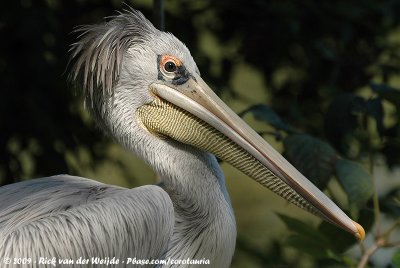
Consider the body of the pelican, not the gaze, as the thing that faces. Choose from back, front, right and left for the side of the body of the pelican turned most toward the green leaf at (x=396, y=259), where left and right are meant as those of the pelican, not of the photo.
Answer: front

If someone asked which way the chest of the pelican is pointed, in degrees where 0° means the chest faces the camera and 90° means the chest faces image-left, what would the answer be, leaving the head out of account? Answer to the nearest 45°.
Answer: approximately 270°

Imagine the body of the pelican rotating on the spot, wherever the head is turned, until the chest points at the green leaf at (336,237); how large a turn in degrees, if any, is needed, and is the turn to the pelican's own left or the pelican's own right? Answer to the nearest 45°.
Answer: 0° — it already faces it

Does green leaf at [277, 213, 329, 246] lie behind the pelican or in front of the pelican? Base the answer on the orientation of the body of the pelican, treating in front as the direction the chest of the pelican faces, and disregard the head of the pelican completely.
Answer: in front

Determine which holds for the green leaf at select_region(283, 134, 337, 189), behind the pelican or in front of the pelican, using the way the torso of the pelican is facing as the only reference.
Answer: in front

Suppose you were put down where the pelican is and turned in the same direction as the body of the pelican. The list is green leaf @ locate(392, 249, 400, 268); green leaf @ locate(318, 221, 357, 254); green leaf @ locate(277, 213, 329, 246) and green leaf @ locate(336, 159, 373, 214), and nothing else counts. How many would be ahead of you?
4

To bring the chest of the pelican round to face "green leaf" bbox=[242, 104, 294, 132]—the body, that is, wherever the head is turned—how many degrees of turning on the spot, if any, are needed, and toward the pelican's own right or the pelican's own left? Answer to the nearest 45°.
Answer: approximately 45° to the pelican's own left

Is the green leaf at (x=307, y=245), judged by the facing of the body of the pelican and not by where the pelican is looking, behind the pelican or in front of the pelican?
in front
